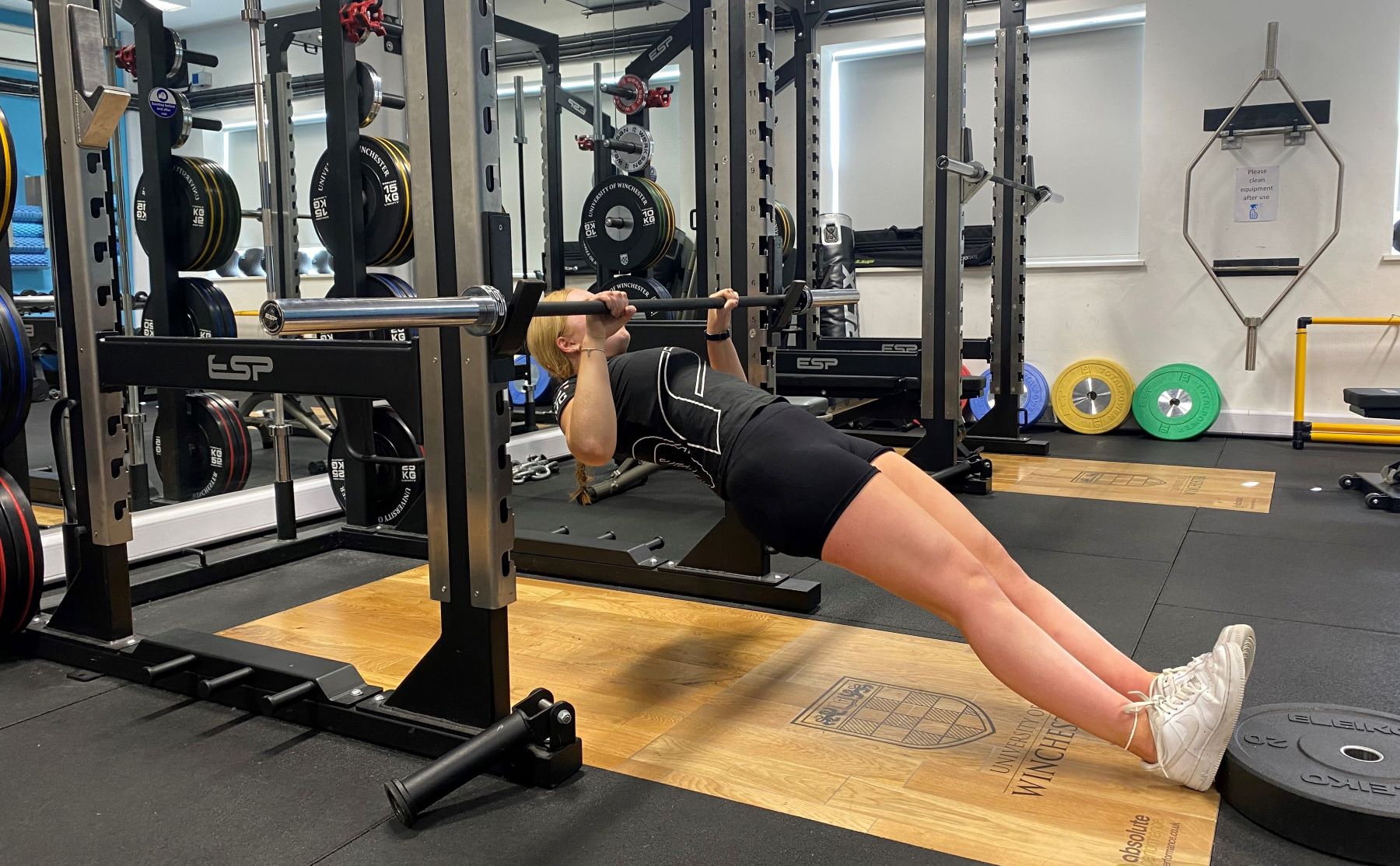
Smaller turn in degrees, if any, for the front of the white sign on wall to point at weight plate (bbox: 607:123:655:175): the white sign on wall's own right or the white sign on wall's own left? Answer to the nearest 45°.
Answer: approximately 45° to the white sign on wall's own right

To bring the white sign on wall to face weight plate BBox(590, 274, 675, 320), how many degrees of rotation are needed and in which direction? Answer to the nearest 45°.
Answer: approximately 45° to its right

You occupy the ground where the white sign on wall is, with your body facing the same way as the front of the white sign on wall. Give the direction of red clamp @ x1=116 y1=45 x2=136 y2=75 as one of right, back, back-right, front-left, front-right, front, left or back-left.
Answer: front-right

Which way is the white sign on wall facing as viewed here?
toward the camera

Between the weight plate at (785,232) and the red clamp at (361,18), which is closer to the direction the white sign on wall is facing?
the red clamp

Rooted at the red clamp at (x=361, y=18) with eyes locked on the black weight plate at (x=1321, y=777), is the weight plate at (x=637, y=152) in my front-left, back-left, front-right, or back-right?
back-left

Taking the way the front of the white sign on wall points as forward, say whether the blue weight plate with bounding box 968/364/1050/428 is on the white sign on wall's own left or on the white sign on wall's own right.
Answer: on the white sign on wall's own right

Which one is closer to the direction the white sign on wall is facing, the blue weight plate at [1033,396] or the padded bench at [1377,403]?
the padded bench

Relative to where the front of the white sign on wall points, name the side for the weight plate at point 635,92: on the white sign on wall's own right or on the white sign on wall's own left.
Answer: on the white sign on wall's own right

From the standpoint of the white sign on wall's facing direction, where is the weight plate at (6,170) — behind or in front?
in front

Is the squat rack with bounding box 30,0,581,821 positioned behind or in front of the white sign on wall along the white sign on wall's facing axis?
in front

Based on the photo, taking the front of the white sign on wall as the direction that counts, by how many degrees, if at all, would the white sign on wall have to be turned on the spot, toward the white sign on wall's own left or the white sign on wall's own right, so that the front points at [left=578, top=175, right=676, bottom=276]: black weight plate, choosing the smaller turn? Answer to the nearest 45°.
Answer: approximately 45° to the white sign on wall's own right

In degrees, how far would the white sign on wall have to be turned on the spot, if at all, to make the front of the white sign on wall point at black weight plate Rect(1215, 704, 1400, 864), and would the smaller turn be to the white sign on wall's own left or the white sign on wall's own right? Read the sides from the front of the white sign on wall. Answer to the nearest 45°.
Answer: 0° — it already faces it
